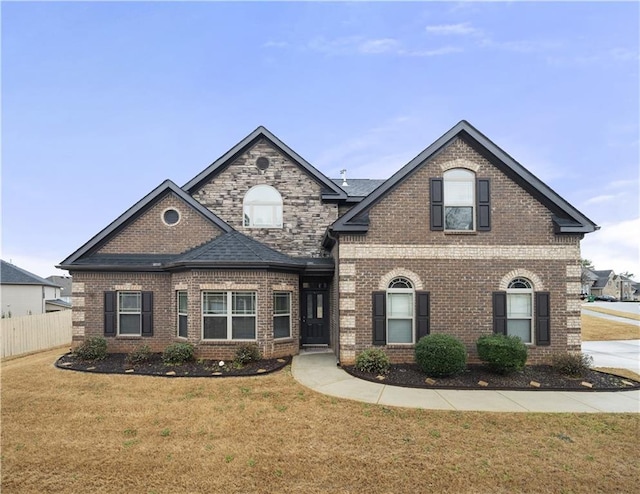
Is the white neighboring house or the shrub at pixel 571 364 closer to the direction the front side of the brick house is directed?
the shrub

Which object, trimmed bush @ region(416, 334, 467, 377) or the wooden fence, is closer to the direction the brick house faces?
the trimmed bush

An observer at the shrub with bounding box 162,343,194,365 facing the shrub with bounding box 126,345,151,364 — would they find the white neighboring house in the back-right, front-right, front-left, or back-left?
front-right

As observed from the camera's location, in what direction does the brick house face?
facing the viewer

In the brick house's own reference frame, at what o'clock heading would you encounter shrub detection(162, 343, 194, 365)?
The shrub is roughly at 3 o'clock from the brick house.

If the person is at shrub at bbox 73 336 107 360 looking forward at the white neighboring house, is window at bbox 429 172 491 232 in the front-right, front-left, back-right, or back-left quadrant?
back-right

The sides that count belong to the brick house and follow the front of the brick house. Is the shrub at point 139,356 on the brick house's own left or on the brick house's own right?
on the brick house's own right

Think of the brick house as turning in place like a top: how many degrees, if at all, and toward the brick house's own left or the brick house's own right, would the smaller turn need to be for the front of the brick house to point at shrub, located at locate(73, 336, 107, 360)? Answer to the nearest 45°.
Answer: approximately 90° to the brick house's own right

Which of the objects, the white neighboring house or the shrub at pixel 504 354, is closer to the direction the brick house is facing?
the shrub

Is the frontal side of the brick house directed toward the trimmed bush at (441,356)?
yes

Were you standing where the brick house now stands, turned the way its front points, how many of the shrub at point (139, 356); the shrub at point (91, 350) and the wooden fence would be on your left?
0
